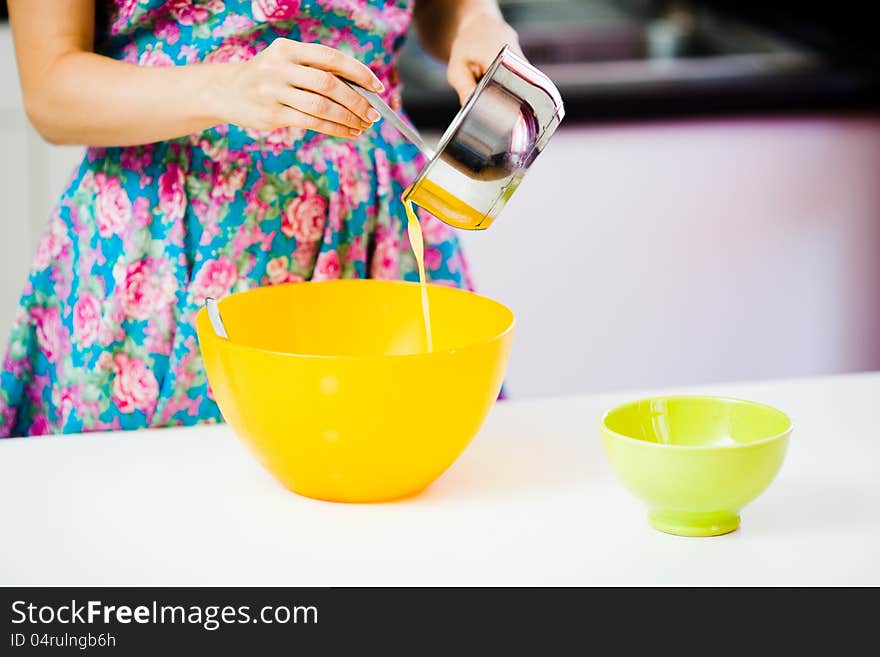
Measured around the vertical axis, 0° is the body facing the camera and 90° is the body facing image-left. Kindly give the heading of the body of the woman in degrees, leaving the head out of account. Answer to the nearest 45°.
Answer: approximately 315°

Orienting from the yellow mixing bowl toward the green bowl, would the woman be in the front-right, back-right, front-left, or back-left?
back-left
